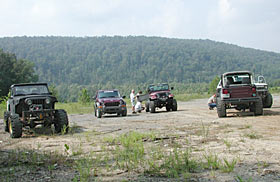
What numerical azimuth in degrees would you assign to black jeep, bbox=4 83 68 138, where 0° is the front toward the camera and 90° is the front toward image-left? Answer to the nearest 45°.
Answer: approximately 315°

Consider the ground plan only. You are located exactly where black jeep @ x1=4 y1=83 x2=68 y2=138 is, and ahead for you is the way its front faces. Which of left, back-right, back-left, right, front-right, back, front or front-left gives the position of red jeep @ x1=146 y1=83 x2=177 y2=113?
left

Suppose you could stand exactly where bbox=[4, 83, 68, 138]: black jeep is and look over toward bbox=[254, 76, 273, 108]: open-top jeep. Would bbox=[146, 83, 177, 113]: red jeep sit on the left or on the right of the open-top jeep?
left

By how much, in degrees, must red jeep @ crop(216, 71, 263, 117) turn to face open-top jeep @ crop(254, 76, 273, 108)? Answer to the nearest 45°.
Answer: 0° — it already faces it

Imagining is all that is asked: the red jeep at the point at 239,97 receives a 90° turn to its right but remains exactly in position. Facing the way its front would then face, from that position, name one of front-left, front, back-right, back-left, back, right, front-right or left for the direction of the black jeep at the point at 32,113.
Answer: back-right

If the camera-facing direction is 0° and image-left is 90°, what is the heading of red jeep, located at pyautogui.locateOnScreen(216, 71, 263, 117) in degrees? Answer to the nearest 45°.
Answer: approximately 180°
